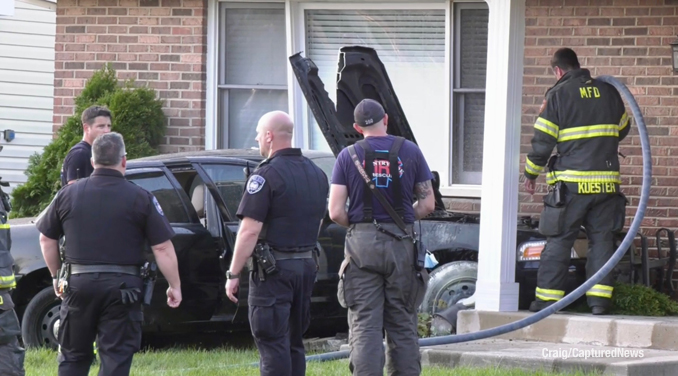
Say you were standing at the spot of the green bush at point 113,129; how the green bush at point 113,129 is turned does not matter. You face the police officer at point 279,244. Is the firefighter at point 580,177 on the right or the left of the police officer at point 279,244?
left

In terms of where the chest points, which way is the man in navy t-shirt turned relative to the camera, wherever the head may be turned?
away from the camera

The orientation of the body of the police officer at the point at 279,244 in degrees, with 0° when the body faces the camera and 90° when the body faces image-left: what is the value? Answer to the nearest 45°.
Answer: approximately 135°

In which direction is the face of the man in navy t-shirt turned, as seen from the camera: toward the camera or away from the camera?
away from the camera

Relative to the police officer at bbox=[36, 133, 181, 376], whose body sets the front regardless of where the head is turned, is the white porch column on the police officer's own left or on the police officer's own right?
on the police officer's own right

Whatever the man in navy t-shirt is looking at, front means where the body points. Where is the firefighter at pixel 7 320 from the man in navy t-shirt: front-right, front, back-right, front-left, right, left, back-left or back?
left

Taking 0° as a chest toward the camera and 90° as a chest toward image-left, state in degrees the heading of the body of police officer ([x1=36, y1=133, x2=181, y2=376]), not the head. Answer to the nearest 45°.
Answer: approximately 180°

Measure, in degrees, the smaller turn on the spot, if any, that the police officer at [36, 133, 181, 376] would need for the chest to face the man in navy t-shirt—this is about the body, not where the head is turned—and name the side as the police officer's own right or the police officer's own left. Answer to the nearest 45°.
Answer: approximately 90° to the police officer's own right

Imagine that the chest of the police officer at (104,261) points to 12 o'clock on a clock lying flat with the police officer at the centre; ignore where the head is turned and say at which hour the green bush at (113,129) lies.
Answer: The green bush is roughly at 12 o'clock from the police officer.

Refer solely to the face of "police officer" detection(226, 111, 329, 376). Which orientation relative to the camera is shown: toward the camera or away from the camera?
away from the camera

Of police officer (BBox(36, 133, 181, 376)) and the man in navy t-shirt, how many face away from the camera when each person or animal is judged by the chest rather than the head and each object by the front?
2

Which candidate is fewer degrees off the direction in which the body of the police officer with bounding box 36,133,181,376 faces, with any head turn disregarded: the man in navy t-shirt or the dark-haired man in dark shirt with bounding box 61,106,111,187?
the dark-haired man in dark shirt

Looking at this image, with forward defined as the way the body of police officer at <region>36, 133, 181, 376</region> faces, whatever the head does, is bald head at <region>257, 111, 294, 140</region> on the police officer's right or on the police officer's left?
on the police officer's right
